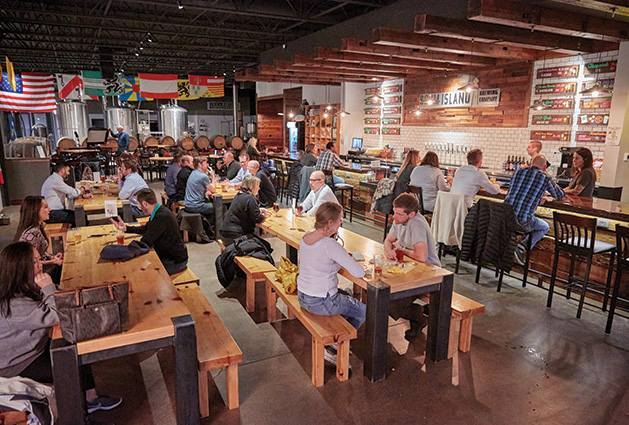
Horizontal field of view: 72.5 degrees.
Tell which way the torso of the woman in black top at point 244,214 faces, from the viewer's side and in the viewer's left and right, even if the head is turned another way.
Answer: facing away from the viewer and to the right of the viewer

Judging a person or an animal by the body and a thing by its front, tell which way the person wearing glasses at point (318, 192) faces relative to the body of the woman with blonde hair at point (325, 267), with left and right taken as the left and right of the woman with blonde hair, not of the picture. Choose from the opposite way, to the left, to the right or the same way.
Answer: the opposite way

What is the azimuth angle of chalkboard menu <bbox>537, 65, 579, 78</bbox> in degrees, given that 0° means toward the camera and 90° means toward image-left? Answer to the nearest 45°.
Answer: approximately 45°

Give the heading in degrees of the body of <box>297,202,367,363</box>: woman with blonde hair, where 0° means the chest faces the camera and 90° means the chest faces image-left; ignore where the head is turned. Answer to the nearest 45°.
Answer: approximately 225°

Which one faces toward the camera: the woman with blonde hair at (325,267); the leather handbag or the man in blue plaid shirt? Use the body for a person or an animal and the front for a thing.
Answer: the leather handbag

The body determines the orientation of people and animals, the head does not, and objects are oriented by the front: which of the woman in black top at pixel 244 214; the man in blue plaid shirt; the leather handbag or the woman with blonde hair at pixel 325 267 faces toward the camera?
the leather handbag

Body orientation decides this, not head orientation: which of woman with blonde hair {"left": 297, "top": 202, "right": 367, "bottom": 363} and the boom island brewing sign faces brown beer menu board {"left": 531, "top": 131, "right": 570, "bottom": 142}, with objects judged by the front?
the woman with blonde hair

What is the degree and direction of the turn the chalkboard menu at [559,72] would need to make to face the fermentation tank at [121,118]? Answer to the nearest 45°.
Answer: approximately 45° to its right

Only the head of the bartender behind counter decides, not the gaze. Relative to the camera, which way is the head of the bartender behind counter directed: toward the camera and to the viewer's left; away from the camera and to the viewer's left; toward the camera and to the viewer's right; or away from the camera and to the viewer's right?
toward the camera and to the viewer's left

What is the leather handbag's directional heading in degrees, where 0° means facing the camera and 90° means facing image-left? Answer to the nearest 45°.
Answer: approximately 0°

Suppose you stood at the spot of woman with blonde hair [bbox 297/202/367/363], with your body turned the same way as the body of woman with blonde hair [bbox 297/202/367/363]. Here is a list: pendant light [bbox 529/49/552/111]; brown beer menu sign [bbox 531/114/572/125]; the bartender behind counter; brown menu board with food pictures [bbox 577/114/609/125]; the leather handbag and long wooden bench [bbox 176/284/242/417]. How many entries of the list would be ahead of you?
4

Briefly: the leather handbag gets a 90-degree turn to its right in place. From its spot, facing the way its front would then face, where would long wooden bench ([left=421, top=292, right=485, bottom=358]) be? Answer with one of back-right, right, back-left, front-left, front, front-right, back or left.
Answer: back

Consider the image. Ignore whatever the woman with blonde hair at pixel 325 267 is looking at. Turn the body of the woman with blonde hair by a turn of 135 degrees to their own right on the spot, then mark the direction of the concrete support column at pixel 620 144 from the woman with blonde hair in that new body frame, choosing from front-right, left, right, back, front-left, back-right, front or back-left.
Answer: back-left

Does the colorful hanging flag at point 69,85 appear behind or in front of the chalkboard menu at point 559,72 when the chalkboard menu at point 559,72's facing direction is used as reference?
in front

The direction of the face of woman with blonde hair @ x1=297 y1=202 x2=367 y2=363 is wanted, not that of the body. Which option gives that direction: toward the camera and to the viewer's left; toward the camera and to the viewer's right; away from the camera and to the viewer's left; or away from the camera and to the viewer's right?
away from the camera and to the viewer's right
